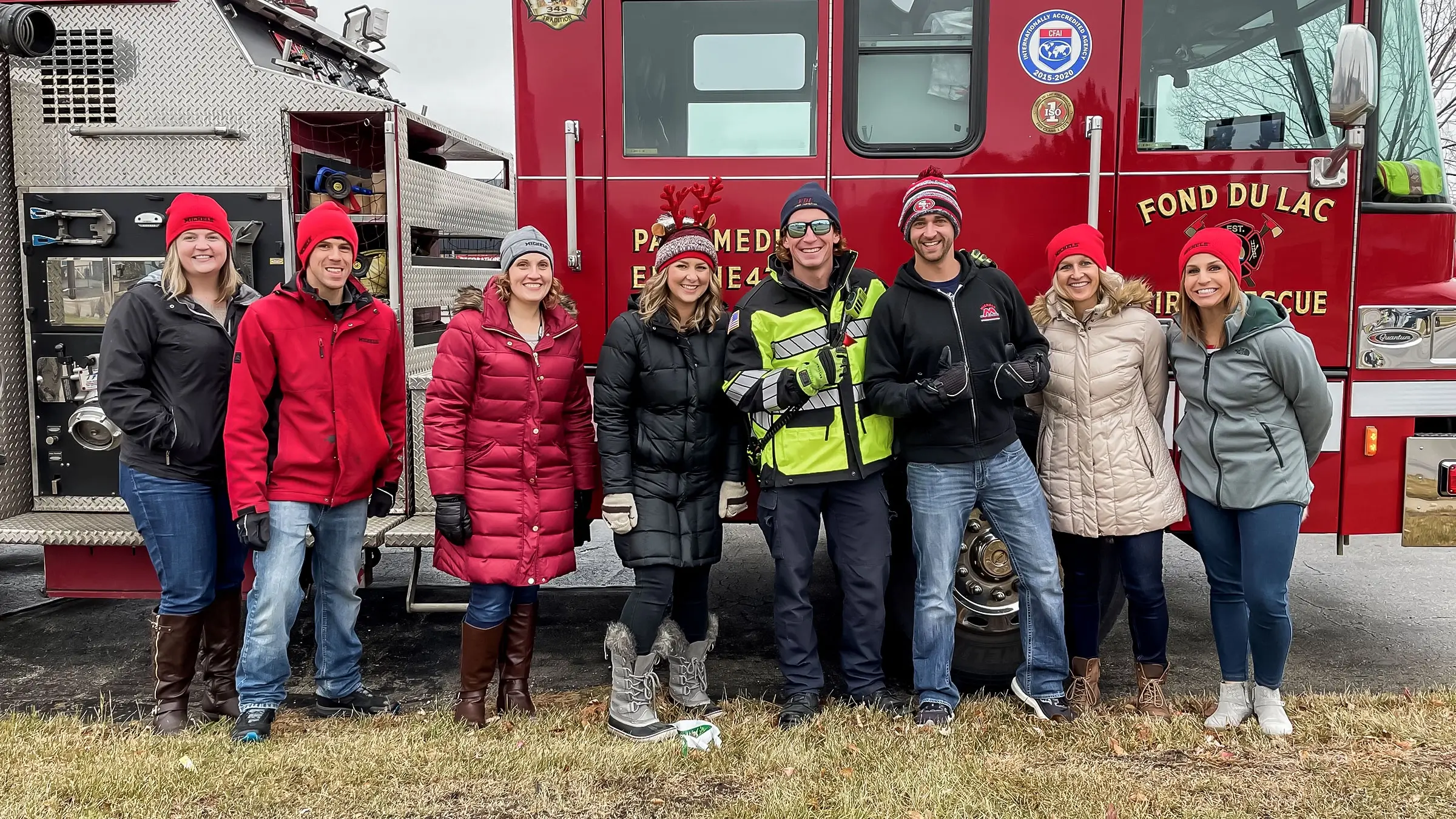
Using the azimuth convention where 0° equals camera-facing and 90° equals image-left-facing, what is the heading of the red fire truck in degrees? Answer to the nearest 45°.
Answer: approximately 270°
